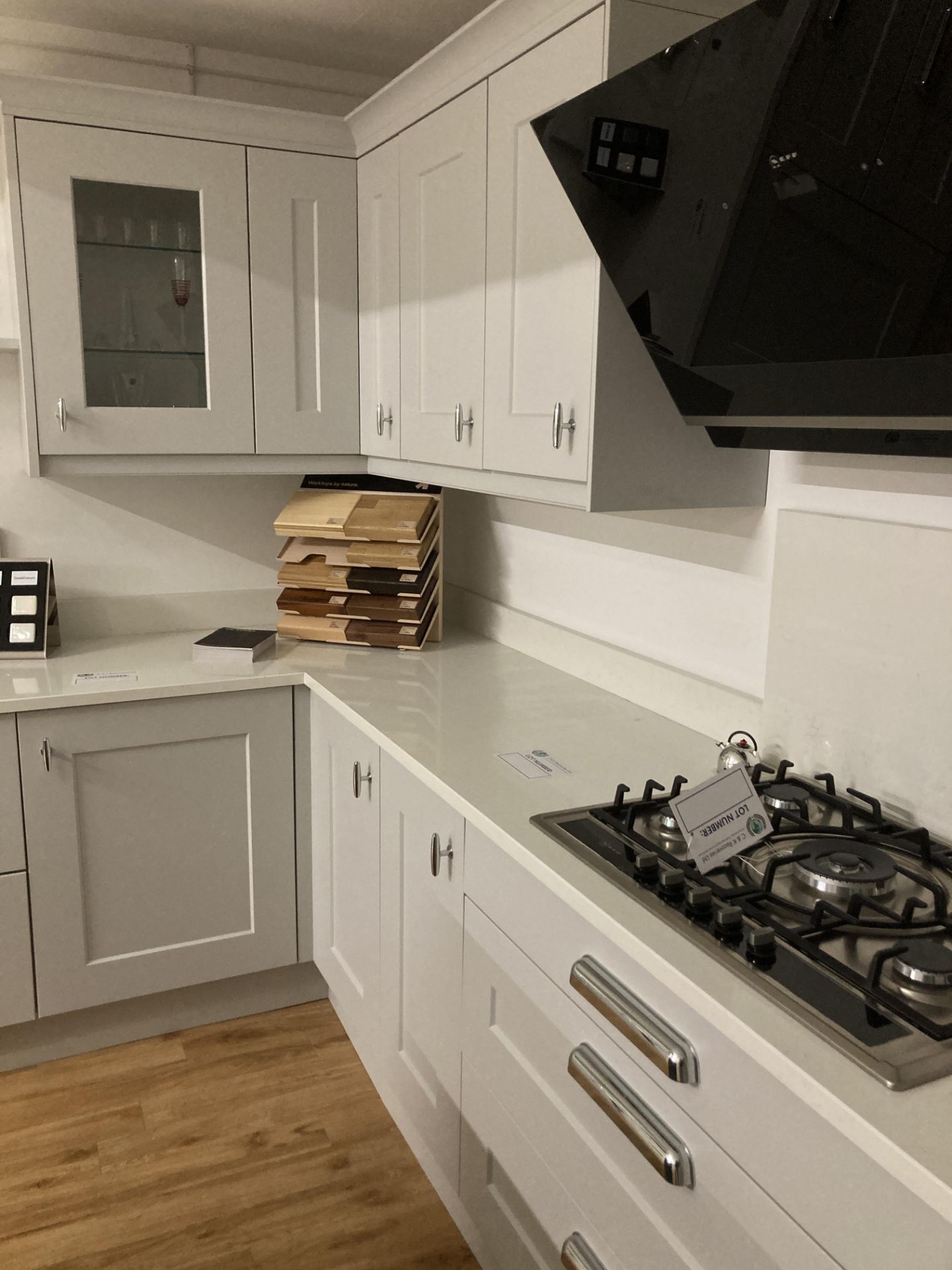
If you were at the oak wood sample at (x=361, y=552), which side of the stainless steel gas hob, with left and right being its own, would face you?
right

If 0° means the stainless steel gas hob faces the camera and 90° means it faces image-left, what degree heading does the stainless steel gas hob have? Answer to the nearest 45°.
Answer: approximately 45°

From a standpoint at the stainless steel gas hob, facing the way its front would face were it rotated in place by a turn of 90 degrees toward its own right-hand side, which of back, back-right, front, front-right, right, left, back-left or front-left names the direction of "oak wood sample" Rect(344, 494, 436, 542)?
front

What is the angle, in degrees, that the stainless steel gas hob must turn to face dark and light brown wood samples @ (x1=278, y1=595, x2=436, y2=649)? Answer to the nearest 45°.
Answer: approximately 90° to its right

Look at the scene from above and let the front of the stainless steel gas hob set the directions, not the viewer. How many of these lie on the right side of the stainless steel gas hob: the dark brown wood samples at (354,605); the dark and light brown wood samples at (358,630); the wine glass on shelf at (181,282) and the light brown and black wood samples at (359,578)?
4

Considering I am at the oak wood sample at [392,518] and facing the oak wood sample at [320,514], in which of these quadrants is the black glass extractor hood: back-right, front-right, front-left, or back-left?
back-left

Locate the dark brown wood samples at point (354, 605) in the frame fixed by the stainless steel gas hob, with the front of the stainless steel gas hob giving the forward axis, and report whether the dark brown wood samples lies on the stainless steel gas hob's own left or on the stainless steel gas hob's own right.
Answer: on the stainless steel gas hob's own right

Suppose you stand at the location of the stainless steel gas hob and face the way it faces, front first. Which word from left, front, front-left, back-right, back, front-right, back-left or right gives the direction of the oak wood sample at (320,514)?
right

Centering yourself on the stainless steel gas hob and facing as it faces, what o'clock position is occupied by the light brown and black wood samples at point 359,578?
The light brown and black wood samples is roughly at 3 o'clock from the stainless steel gas hob.

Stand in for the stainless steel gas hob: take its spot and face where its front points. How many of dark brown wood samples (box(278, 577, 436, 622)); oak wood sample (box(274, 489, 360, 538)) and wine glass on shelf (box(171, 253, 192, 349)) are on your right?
3
